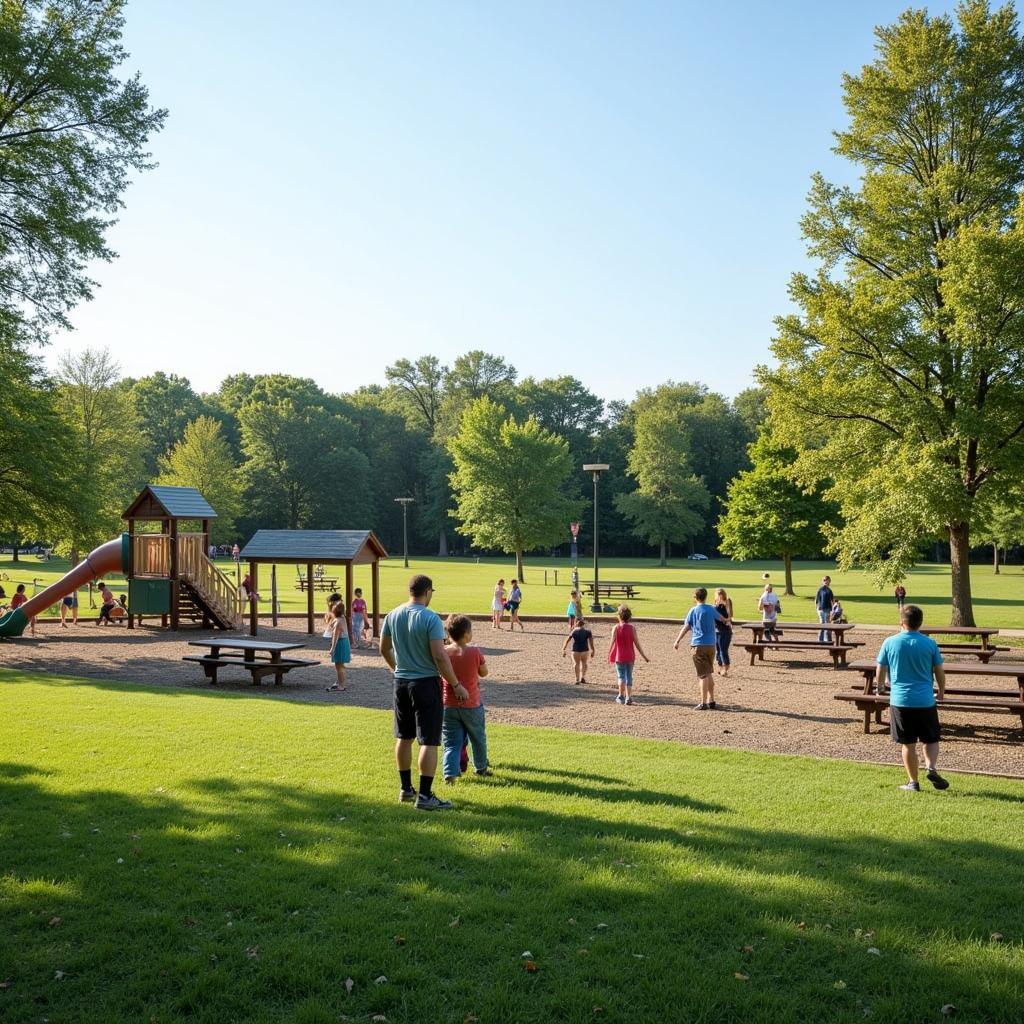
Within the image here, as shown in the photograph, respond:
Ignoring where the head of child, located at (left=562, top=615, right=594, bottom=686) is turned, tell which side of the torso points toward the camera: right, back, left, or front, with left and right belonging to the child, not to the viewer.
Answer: back

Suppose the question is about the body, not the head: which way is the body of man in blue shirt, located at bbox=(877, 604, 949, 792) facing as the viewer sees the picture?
away from the camera

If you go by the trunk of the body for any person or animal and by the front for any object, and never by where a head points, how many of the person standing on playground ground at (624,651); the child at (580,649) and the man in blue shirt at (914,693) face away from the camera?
3

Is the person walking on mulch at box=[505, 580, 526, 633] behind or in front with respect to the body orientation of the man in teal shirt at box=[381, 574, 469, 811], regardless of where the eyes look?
in front

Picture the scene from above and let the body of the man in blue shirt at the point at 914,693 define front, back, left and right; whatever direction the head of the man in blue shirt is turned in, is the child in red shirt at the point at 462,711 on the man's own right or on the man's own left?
on the man's own left

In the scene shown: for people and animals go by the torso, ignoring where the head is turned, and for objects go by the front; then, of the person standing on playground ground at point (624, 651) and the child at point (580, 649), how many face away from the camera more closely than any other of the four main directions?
2

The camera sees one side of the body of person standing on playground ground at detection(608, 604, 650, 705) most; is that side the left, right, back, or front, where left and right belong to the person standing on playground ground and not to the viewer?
back

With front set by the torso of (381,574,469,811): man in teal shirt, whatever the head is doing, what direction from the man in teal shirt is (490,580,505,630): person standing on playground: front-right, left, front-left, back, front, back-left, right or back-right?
front-left

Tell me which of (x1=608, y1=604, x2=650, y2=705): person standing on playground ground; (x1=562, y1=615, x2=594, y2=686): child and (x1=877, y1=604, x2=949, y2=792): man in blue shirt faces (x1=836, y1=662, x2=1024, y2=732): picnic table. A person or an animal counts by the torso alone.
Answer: the man in blue shirt

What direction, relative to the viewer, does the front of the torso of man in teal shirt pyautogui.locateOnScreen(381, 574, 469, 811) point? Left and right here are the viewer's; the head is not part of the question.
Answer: facing away from the viewer and to the right of the viewer

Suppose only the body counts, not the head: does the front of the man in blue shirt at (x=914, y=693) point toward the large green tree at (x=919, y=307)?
yes

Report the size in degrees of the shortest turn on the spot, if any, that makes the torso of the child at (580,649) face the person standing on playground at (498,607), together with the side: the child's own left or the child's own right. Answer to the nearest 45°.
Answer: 0° — they already face them

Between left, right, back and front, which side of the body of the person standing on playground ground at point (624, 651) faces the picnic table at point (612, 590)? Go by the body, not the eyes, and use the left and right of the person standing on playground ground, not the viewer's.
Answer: front
